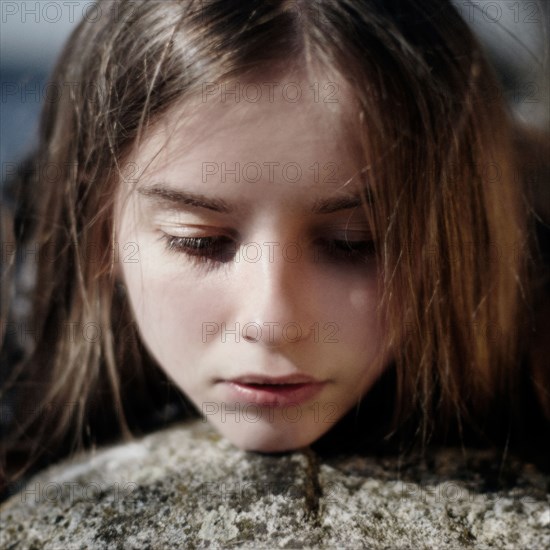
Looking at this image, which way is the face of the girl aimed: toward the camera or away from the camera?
toward the camera

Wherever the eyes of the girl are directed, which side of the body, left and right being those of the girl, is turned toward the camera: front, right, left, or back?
front
